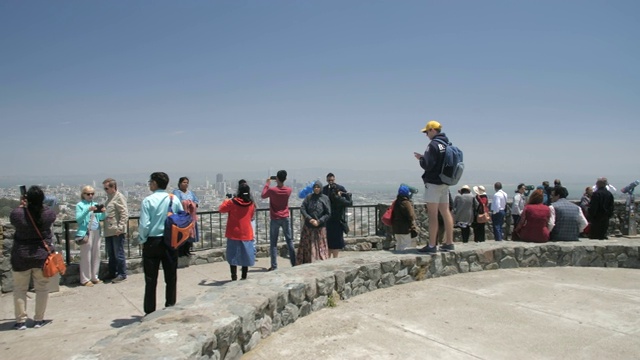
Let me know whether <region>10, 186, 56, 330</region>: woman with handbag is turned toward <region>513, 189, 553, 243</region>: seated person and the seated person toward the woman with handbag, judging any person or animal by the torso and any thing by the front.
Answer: no

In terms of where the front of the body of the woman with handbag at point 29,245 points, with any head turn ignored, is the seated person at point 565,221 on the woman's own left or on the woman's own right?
on the woman's own right

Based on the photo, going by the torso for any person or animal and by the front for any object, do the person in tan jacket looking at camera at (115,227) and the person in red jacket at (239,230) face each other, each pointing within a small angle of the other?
no

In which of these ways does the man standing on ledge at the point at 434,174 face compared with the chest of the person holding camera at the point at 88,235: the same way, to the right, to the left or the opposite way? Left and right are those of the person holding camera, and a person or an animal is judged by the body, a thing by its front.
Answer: the opposite way

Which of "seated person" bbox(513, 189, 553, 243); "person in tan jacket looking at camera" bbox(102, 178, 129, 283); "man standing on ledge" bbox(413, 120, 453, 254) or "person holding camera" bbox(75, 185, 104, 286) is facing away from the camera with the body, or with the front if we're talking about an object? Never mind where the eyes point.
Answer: the seated person

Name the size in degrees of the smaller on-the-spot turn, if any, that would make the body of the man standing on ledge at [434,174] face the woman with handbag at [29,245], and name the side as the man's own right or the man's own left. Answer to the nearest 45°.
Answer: approximately 45° to the man's own left

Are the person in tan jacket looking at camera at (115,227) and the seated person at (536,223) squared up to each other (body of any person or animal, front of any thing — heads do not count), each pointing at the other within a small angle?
no

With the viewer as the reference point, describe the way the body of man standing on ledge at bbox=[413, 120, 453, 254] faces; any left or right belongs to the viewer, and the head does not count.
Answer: facing to the left of the viewer

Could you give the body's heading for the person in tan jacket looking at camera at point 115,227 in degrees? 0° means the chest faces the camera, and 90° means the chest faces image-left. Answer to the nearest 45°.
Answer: approximately 45°

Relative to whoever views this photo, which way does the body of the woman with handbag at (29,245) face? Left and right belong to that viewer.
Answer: facing away from the viewer

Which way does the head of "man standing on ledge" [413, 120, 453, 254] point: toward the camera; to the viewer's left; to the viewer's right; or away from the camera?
to the viewer's left

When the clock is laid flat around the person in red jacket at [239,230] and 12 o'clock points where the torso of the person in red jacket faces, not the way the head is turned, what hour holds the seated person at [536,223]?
The seated person is roughly at 3 o'clock from the person in red jacket.

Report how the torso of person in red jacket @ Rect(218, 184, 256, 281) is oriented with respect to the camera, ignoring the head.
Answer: away from the camera

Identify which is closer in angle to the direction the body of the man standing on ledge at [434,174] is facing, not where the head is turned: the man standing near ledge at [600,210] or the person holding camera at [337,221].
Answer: the person holding camera

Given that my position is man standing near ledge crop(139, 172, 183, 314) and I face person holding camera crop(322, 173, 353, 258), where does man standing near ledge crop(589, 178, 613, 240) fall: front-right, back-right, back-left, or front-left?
front-right

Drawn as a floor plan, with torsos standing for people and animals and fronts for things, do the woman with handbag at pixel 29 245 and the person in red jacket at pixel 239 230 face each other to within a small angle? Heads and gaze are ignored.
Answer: no
